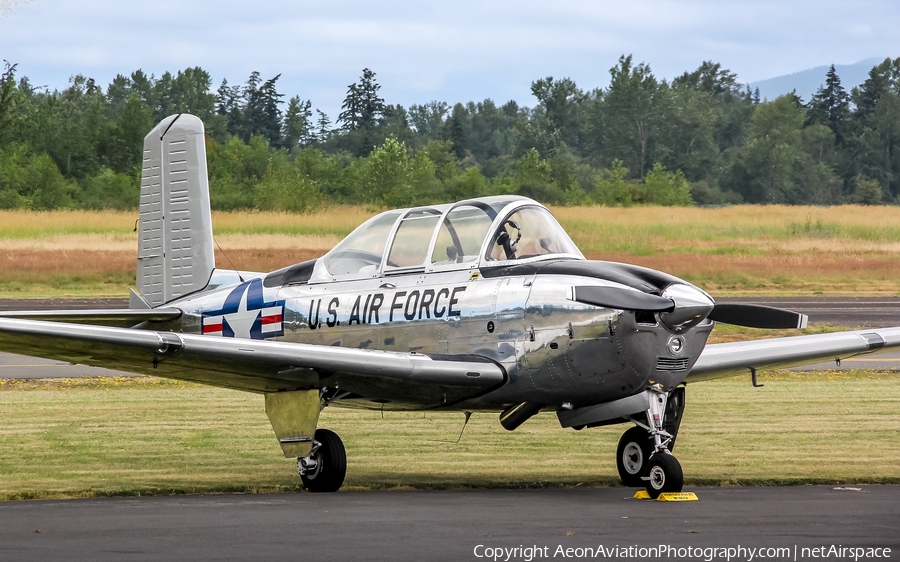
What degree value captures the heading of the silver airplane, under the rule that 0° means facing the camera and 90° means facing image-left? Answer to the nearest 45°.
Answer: approximately 315°
